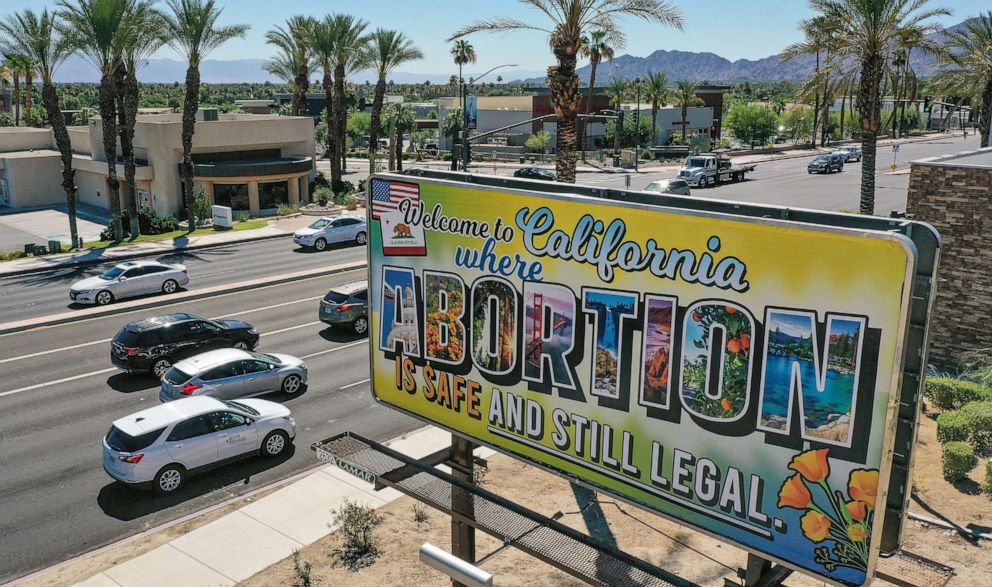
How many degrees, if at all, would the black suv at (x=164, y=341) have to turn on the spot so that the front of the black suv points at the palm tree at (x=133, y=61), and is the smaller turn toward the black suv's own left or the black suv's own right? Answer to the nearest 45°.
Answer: approximately 45° to the black suv's own left

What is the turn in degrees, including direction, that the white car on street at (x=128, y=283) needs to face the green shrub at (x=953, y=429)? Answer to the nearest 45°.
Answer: approximately 90° to its left

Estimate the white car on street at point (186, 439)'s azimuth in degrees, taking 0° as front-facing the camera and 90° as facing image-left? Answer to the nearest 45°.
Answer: approximately 225°

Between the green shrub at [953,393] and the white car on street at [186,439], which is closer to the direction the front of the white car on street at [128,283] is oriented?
the white car on street

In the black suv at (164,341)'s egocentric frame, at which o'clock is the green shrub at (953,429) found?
The green shrub is roughly at 3 o'clock from the black suv.

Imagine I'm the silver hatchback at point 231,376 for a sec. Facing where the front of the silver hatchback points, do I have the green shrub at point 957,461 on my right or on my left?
on my right

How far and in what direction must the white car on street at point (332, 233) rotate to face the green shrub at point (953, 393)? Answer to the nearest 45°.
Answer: approximately 90° to its left

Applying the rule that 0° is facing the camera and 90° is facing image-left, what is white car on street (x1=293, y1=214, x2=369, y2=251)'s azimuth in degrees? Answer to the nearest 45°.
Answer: approximately 45°

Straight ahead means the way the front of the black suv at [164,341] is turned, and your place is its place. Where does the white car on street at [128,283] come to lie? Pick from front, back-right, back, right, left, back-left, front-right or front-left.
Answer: front-left

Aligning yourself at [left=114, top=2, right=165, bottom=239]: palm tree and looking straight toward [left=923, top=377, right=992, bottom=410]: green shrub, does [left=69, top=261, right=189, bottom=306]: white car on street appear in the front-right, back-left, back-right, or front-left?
front-right

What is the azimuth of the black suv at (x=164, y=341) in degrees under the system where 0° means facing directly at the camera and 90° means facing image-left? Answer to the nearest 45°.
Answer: approximately 225°

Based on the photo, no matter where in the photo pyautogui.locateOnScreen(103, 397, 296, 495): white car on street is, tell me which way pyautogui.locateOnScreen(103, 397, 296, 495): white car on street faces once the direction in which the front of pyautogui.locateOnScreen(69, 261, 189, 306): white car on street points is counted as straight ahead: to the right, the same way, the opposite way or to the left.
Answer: the opposite way

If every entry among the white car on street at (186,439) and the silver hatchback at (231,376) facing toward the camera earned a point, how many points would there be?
0

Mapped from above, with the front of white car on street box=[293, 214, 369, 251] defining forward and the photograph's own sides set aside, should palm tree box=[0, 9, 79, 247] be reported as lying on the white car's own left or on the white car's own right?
on the white car's own right

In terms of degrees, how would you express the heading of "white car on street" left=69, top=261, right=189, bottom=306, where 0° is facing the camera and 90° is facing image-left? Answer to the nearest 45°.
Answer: approximately 45°

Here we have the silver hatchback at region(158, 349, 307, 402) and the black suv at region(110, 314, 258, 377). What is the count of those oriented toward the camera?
0

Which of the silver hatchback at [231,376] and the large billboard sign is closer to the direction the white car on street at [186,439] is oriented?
the silver hatchback

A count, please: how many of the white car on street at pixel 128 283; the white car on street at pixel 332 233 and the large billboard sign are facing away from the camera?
0
